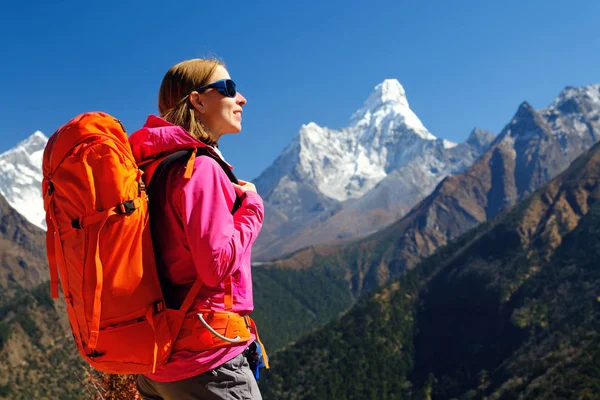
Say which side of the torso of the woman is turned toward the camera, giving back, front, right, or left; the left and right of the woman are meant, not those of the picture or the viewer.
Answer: right

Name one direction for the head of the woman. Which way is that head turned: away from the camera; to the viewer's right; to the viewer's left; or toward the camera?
to the viewer's right
